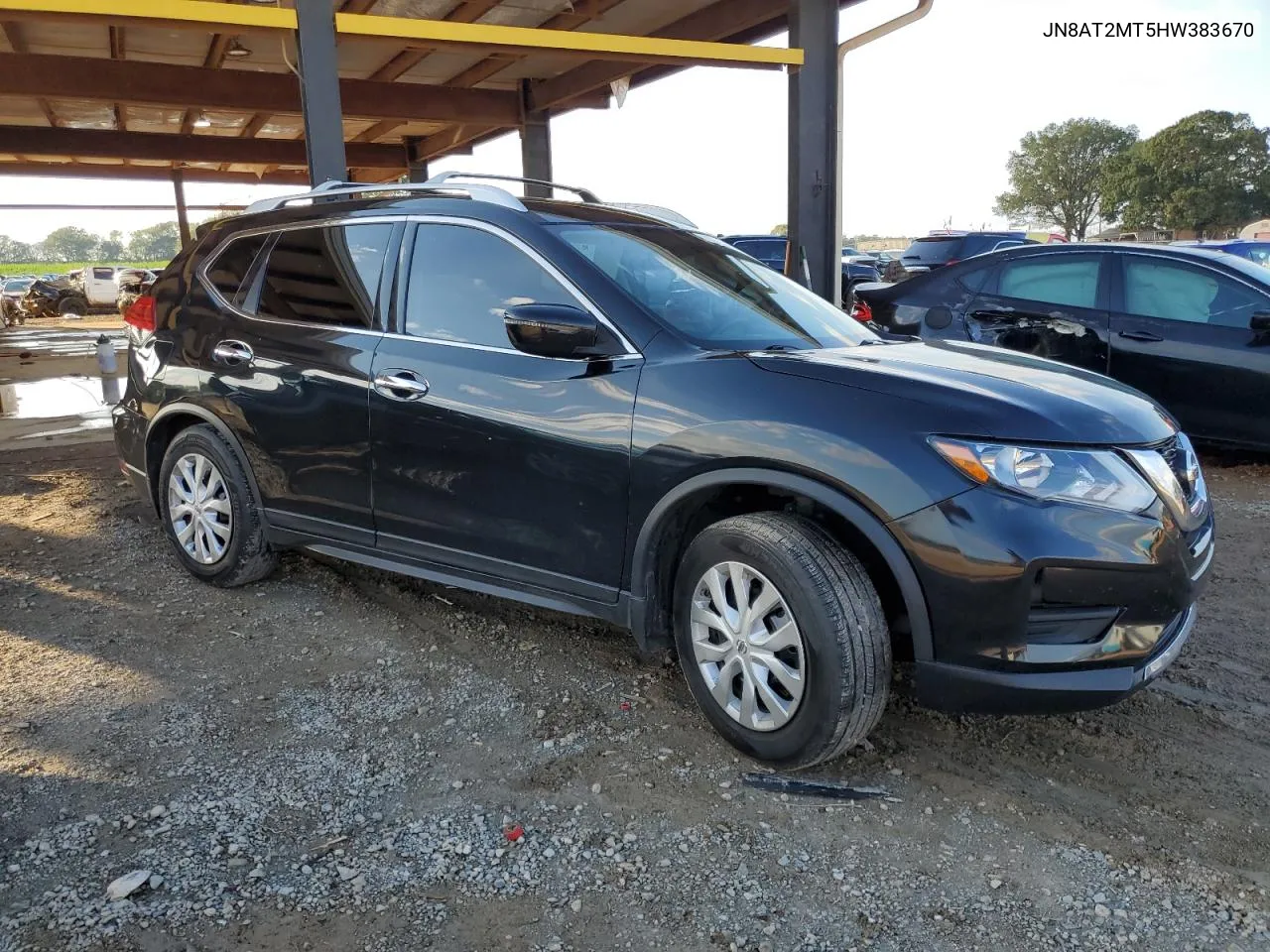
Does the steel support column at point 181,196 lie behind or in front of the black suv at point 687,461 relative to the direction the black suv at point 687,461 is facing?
behind

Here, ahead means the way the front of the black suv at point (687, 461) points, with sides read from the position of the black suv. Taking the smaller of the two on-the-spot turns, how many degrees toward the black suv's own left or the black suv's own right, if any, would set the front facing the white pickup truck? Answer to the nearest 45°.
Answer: approximately 180°

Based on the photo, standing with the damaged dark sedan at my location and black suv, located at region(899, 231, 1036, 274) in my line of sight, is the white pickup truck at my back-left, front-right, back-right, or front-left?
front-left

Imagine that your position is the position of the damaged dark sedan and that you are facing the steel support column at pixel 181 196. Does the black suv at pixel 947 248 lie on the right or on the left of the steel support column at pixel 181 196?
right

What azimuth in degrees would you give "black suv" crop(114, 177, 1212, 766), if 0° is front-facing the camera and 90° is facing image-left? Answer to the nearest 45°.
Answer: approximately 315°

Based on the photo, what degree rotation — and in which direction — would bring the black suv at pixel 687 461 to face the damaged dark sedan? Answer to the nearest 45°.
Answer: approximately 90° to its left
